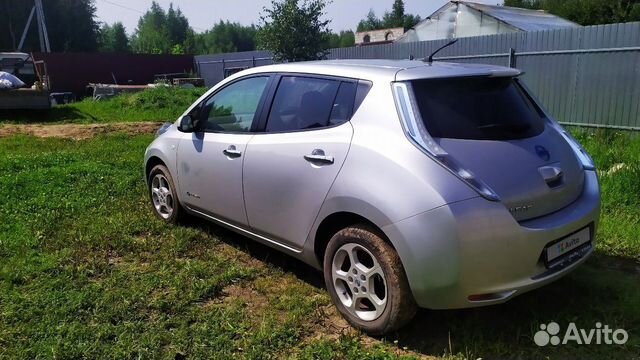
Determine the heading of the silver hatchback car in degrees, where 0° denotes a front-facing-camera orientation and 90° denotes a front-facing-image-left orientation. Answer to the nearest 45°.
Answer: approximately 135°

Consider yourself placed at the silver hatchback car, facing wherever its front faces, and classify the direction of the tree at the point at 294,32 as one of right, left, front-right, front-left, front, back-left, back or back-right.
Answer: front-right

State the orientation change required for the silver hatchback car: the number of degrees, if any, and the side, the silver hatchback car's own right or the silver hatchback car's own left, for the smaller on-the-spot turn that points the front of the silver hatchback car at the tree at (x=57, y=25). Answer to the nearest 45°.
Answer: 0° — it already faces it

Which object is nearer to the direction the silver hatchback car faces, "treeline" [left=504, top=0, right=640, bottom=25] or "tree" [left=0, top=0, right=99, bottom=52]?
the tree

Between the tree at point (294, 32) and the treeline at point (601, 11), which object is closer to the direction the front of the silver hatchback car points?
the tree

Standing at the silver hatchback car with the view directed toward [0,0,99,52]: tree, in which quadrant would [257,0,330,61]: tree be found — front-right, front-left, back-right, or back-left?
front-right

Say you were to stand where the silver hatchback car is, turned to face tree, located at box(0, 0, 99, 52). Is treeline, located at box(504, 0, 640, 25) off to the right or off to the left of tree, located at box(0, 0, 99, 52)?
right

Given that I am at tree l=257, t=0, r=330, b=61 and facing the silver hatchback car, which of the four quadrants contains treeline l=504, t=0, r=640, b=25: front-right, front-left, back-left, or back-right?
back-left

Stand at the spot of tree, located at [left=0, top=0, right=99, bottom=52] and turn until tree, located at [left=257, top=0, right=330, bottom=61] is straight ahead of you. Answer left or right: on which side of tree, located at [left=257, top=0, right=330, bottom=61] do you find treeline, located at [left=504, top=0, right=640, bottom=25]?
left

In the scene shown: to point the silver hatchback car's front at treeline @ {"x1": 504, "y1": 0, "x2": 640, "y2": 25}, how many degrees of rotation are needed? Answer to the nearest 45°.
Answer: approximately 90° to its right
